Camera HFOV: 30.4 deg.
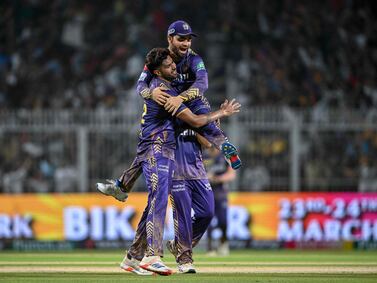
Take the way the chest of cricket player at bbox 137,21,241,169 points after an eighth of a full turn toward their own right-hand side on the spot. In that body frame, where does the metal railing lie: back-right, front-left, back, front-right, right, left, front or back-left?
right

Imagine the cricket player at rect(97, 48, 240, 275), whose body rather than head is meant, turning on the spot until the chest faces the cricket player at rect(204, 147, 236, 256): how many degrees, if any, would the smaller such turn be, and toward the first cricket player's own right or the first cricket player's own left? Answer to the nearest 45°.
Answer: approximately 90° to the first cricket player's own left
